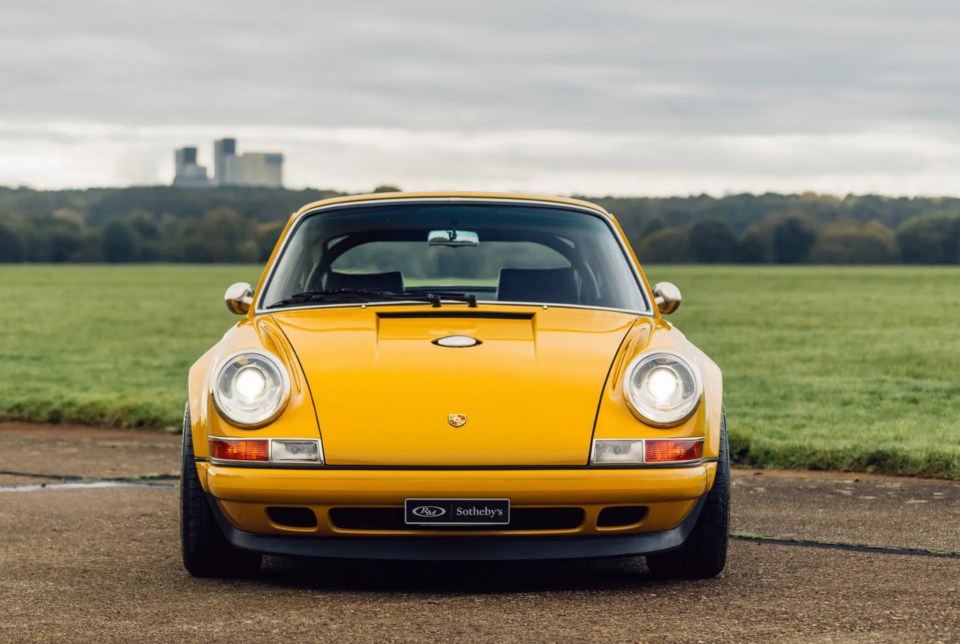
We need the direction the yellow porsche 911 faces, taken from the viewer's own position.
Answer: facing the viewer
